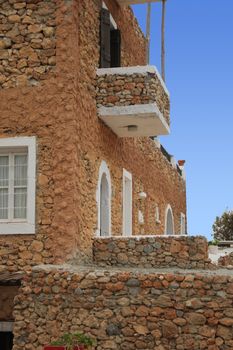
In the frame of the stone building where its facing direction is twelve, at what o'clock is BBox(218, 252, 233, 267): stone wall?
The stone wall is roughly at 11 o'clock from the stone building.

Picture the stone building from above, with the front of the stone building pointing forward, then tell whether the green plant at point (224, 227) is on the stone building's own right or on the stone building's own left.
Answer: on the stone building's own left

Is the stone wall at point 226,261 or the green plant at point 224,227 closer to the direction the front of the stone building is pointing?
the stone wall

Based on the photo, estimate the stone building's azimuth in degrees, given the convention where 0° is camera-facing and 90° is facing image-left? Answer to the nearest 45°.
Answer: approximately 270°
